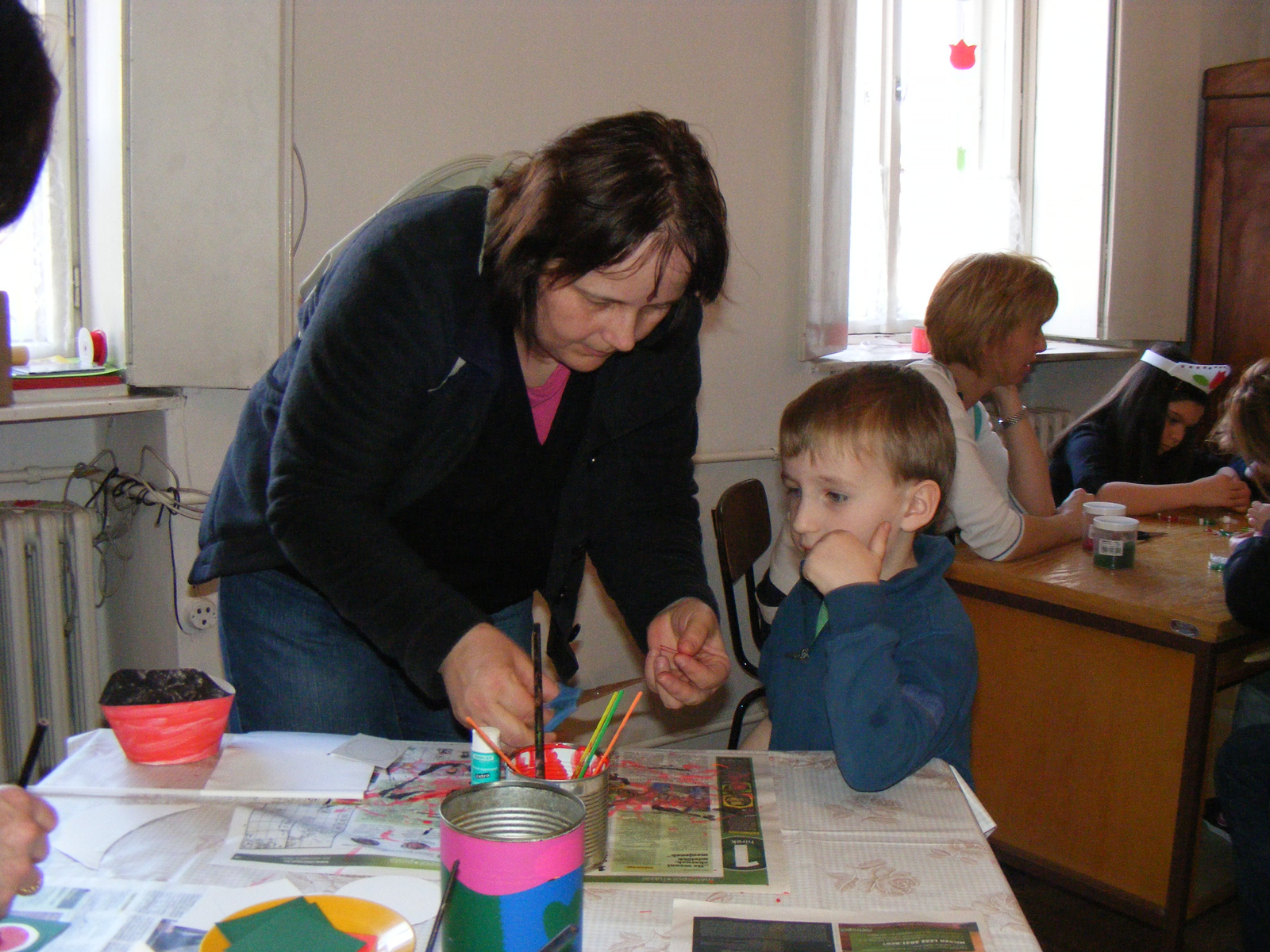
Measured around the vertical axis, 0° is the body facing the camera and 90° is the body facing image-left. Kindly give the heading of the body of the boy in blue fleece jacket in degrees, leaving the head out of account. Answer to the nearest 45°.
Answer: approximately 45°

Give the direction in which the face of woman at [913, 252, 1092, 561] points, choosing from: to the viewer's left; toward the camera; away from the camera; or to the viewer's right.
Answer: to the viewer's right

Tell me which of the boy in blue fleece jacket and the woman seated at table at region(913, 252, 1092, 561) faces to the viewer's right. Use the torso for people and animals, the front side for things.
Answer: the woman seated at table

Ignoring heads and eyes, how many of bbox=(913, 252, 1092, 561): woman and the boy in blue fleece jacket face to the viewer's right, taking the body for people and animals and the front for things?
1

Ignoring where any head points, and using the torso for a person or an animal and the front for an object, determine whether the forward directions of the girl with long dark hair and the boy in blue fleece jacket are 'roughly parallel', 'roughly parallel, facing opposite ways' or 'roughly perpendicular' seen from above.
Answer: roughly perpendicular

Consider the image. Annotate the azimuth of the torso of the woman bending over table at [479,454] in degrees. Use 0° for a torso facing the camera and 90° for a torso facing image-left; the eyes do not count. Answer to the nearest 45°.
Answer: approximately 315°

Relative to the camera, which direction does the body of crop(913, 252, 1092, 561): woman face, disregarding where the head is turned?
to the viewer's right
